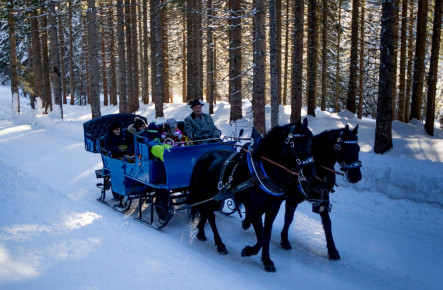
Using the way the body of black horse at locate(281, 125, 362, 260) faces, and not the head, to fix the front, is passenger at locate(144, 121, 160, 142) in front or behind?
behind

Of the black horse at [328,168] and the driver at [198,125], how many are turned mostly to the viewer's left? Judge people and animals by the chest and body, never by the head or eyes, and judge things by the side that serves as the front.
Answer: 0

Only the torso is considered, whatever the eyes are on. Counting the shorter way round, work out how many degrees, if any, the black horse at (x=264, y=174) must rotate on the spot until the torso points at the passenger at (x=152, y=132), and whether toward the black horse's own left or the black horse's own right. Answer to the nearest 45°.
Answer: approximately 180°

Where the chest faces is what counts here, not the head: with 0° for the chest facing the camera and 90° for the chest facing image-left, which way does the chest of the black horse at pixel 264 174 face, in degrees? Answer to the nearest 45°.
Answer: approximately 315°

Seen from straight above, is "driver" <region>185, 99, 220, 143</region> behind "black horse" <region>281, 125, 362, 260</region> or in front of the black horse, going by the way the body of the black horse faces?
behind

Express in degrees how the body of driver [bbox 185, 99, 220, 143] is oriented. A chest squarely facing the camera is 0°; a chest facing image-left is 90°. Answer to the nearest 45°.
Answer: approximately 315°

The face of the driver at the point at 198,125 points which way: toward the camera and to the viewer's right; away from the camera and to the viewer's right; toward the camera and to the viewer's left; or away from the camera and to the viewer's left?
toward the camera and to the viewer's right

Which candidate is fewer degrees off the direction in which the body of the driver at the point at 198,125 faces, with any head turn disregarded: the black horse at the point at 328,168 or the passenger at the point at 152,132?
the black horse
